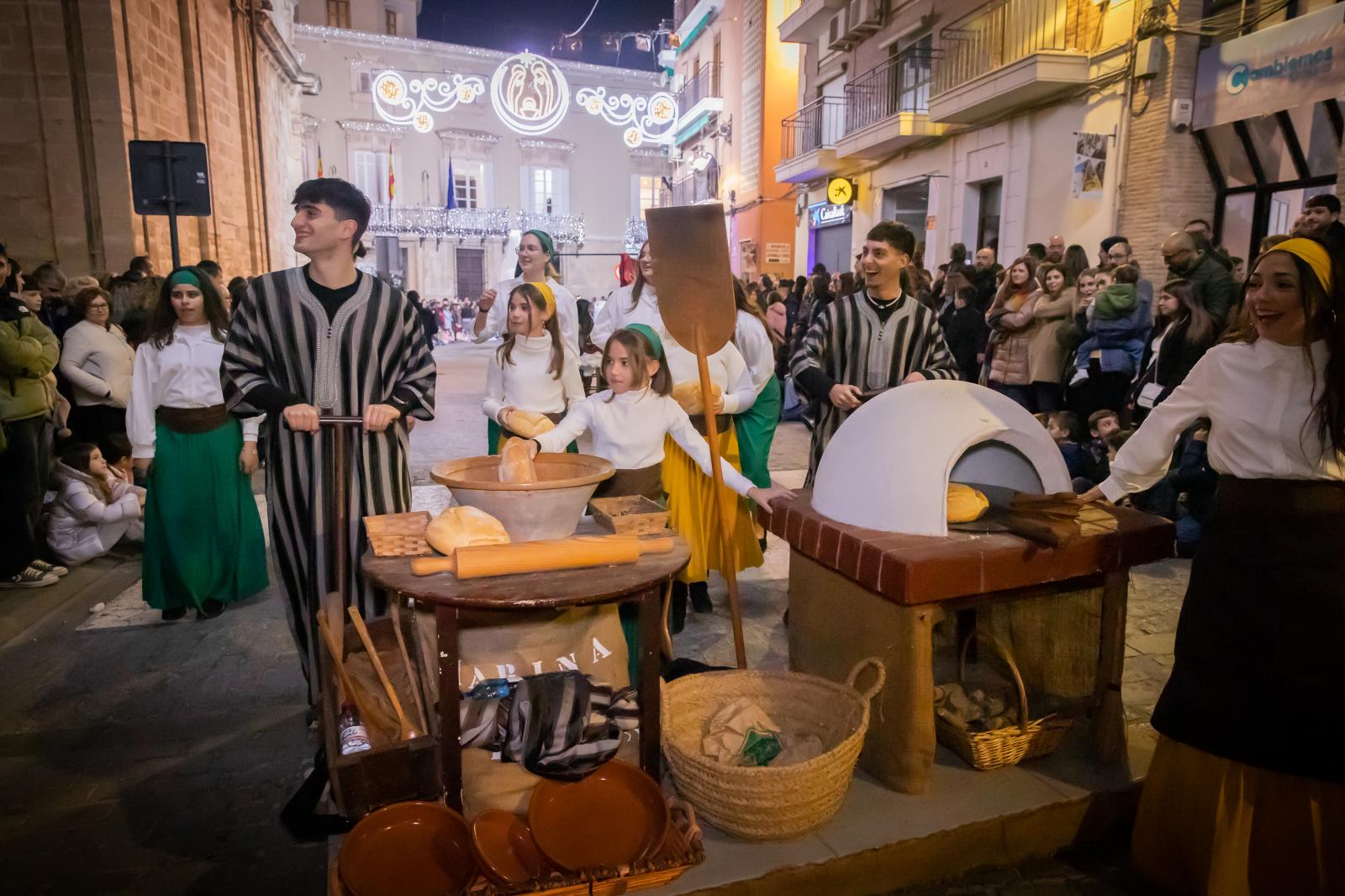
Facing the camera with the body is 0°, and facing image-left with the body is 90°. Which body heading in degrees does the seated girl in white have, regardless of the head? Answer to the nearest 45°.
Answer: approximately 270°

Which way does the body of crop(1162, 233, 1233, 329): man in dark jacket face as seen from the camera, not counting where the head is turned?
to the viewer's left

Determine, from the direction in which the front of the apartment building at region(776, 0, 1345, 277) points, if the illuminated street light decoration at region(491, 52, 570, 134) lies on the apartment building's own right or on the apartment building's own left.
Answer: on the apartment building's own right

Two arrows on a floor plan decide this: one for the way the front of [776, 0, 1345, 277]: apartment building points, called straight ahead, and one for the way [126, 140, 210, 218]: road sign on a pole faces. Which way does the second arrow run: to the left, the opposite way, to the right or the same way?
to the right

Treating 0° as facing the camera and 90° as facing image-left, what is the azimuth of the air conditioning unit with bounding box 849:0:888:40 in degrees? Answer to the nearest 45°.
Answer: approximately 45°

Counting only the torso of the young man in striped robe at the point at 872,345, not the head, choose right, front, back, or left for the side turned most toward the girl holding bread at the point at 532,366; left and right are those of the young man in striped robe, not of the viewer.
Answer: right

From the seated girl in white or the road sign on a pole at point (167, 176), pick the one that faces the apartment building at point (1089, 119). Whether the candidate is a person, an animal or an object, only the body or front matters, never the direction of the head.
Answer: the seated girl in white

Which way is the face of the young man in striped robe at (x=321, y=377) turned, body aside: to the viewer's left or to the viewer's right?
to the viewer's left

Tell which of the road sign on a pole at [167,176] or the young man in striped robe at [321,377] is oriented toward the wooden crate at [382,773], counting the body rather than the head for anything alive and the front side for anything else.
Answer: the young man in striped robe
